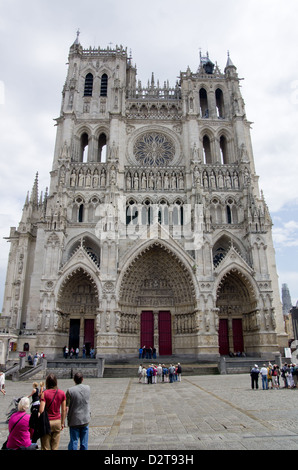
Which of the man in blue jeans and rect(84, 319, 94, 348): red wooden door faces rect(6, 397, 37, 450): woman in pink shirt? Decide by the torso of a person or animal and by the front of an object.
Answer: the red wooden door

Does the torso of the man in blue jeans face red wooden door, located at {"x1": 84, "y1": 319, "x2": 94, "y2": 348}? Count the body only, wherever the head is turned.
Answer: yes

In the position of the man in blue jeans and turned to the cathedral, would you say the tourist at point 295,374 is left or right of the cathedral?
right

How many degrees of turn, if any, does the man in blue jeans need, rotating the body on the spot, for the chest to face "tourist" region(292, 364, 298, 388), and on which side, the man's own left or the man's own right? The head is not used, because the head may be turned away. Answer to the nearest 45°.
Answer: approximately 45° to the man's own right

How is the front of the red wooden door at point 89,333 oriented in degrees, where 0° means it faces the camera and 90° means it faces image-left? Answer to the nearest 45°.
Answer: approximately 0°

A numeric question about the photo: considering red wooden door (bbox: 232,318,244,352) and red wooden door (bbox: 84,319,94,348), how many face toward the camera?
2

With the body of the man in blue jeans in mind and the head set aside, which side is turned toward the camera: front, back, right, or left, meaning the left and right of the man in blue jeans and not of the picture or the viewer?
back
